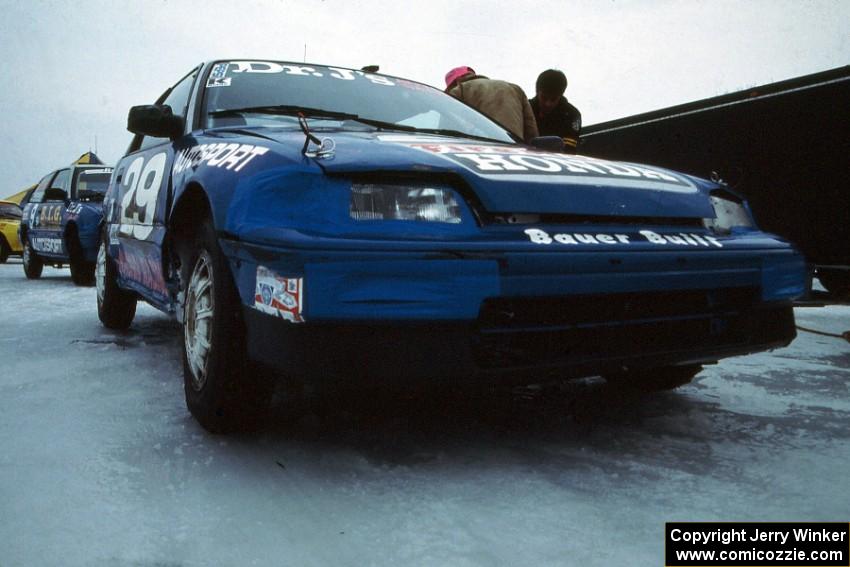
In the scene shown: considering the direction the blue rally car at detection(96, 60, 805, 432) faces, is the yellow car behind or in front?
behind

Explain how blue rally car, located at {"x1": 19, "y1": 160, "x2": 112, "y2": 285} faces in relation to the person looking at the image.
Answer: facing the viewer and to the right of the viewer

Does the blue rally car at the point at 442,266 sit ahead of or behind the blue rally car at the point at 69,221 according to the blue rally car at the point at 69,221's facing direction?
ahead

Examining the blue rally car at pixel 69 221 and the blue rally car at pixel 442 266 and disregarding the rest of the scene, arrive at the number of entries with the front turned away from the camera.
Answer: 0

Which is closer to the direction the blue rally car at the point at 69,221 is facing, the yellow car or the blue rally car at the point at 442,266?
the blue rally car

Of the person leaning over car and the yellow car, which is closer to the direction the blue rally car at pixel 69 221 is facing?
the person leaning over car

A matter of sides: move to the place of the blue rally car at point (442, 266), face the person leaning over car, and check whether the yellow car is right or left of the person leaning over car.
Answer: left
